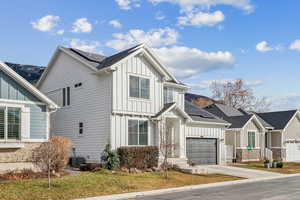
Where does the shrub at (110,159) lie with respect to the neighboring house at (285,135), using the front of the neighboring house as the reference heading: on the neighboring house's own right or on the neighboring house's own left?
on the neighboring house's own right

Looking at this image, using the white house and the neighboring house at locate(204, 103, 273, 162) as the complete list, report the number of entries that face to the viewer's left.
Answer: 0

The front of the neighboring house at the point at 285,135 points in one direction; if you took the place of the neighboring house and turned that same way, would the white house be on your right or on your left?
on your right

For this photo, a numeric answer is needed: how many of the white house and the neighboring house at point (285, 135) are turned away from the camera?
0

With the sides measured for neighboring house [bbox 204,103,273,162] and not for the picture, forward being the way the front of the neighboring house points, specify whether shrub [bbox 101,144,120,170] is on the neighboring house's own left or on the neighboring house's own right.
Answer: on the neighboring house's own right

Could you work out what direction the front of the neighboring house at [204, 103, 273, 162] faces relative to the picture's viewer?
facing the viewer and to the right of the viewer

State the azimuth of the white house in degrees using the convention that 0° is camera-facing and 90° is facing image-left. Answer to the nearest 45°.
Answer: approximately 315°
